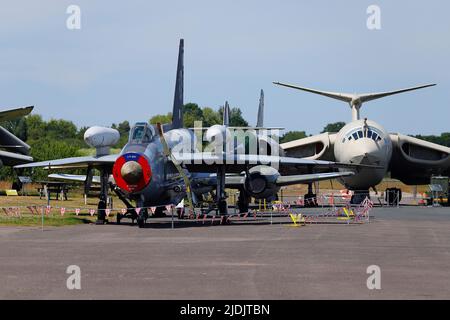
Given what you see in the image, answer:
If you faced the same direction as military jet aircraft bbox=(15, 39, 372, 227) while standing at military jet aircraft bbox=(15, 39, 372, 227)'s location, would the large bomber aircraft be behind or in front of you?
behind

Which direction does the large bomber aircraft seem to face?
toward the camera

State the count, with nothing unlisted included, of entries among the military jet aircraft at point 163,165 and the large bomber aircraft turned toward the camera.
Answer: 2

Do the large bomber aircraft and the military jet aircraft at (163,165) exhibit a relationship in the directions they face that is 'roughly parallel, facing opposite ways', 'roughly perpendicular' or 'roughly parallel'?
roughly parallel

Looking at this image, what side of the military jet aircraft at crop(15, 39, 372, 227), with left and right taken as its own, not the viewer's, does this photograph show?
front
